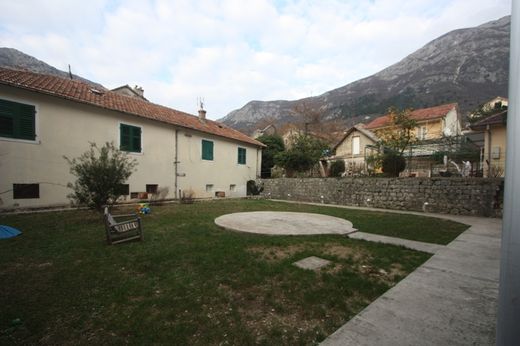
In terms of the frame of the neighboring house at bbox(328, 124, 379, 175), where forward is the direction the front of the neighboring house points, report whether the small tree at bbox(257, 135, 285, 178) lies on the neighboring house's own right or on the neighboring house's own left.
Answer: on the neighboring house's own right

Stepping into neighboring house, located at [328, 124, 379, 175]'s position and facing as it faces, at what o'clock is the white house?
The white house is roughly at 1 o'clock from the neighboring house.

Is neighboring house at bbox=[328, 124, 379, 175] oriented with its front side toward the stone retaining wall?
yes

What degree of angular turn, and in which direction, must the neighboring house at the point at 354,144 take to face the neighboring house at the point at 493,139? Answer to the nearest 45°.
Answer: approximately 45° to its left

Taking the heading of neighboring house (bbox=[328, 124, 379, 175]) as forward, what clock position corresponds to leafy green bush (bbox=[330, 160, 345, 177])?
The leafy green bush is roughly at 12 o'clock from the neighboring house.

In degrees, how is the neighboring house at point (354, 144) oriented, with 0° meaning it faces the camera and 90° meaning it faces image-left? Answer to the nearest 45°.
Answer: approximately 0°
